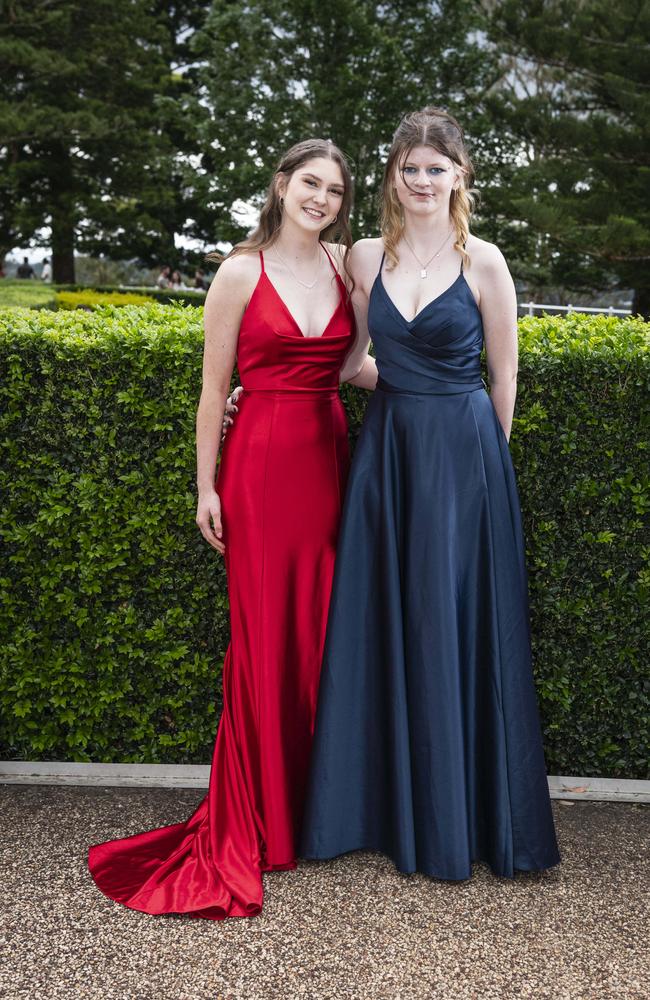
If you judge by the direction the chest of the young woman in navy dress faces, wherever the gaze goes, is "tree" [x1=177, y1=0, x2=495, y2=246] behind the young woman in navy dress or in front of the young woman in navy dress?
behind

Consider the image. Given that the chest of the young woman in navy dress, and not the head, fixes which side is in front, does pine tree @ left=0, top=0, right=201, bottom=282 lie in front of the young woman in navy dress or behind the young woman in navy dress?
behind

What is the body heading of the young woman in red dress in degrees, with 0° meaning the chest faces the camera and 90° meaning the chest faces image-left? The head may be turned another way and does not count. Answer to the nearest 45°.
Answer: approximately 315°

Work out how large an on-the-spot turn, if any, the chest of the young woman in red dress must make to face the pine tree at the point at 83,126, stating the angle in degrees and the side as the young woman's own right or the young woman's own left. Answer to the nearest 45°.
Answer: approximately 135° to the young woman's own left

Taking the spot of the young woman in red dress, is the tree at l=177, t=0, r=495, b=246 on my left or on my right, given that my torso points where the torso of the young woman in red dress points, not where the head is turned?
on my left

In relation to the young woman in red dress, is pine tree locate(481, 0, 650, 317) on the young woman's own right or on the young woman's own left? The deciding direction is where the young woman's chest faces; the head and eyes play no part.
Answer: on the young woman's own left

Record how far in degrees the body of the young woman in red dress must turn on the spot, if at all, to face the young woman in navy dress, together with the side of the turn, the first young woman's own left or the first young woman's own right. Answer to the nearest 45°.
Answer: approximately 45° to the first young woman's own left

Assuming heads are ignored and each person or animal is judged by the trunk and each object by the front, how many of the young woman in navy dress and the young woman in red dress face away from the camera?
0

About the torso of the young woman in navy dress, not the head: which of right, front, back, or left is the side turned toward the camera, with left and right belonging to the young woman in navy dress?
front

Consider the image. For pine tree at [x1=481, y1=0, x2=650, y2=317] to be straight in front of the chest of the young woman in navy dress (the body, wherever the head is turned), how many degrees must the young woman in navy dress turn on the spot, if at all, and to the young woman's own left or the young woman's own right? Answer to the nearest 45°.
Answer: approximately 180°

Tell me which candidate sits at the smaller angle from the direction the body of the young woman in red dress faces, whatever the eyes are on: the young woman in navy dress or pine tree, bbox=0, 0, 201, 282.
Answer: the young woman in navy dress
